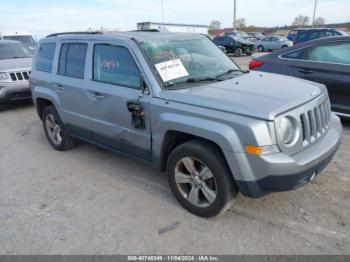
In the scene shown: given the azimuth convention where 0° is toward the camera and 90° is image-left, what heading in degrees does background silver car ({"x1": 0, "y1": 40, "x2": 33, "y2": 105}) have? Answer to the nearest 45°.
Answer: approximately 315°

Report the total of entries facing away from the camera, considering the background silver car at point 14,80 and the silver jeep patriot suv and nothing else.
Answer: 0

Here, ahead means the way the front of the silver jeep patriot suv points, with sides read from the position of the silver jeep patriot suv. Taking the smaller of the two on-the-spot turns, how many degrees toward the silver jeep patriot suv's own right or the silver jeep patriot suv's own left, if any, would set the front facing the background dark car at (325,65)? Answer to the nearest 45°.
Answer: approximately 90° to the silver jeep patriot suv's own left

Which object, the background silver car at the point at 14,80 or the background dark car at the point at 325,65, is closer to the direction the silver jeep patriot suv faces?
the background dark car

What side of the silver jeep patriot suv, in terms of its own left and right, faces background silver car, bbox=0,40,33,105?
back

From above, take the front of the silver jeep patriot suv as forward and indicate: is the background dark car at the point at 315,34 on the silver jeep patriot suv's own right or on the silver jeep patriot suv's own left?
on the silver jeep patriot suv's own left

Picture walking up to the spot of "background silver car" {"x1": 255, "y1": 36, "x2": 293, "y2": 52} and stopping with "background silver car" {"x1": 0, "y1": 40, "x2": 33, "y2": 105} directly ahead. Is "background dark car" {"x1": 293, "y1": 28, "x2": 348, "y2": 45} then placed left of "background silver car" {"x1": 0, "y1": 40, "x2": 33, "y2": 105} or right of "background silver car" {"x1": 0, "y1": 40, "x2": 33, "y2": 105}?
left

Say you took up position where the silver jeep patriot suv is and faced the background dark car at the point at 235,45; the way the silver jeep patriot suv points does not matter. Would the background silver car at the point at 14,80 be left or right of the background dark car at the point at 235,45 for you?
left
